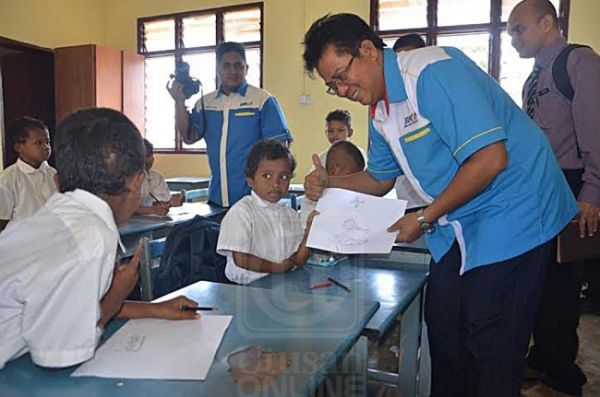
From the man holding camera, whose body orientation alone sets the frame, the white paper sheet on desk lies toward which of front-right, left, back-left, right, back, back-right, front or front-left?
front

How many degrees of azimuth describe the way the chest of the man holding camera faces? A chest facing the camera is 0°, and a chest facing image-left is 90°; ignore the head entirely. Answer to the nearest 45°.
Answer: approximately 0°

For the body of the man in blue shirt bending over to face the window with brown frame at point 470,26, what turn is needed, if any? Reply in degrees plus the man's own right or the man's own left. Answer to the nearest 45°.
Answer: approximately 135° to the man's own right

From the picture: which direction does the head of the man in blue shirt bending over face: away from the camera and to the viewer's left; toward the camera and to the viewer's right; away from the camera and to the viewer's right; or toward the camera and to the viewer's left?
toward the camera and to the viewer's left

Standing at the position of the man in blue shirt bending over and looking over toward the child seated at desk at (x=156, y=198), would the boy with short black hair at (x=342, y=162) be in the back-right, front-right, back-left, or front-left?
front-right

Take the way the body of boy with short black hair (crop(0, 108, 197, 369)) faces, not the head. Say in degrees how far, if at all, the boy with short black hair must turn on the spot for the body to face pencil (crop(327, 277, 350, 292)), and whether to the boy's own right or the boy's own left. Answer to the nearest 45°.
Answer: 0° — they already face it

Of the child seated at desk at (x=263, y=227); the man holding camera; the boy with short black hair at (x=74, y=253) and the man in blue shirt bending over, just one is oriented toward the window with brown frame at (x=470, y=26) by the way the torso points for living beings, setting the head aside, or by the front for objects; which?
the boy with short black hair

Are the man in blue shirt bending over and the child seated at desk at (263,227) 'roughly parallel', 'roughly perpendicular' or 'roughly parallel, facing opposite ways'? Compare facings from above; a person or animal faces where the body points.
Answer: roughly perpendicular

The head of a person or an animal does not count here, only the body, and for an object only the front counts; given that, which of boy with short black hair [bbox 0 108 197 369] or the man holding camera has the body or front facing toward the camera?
the man holding camera

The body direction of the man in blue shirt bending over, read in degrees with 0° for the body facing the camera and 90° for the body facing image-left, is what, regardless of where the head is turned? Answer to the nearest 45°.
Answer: approximately 45°

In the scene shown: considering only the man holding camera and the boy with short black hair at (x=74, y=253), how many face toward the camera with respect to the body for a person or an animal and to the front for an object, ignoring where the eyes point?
1

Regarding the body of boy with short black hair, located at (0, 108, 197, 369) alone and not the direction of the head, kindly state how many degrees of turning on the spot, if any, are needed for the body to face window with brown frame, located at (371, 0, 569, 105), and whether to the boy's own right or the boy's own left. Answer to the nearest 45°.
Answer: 0° — they already face it

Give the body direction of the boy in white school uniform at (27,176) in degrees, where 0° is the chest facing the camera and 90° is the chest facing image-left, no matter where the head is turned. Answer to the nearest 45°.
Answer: approximately 315°
